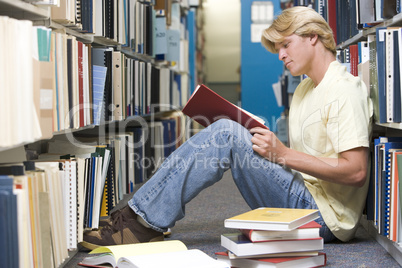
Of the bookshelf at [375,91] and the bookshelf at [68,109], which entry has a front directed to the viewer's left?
the bookshelf at [375,91]

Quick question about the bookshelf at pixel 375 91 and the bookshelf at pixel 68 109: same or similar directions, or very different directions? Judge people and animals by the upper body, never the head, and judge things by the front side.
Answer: very different directions

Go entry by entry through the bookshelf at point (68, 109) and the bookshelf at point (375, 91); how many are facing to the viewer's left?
1

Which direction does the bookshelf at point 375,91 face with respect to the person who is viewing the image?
facing to the left of the viewer

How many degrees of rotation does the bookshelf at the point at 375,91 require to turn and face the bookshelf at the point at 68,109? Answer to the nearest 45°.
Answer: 0° — it already faces it

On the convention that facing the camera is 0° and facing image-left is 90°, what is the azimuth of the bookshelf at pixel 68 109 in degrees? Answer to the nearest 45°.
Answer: approximately 315°
